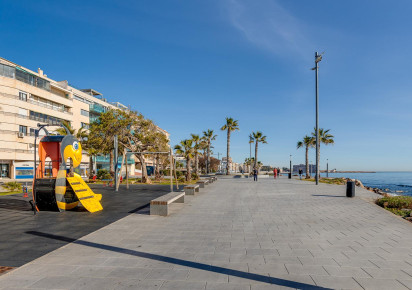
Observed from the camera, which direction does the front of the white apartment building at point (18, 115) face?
facing the viewer and to the right of the viewer

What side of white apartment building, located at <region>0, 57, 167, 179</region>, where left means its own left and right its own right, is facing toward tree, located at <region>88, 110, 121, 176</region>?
front

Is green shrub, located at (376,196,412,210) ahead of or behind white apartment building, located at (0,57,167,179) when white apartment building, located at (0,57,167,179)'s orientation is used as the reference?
ahead

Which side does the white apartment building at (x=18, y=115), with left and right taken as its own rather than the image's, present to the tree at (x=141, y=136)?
front
